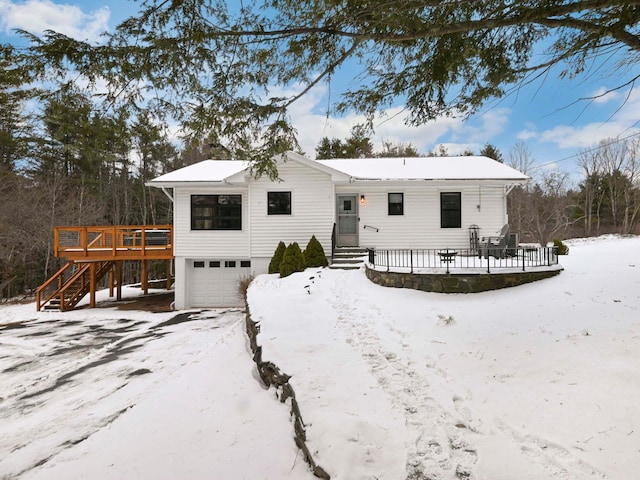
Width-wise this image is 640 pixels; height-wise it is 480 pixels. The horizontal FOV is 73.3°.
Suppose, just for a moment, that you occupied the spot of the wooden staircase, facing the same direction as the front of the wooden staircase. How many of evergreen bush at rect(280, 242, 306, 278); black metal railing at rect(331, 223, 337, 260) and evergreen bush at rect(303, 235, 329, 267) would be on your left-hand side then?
3

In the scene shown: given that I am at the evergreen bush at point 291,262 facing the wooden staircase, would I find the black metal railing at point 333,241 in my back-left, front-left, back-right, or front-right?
back-right

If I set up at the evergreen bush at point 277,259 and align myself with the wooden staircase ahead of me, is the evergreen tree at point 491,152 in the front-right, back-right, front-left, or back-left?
back-right

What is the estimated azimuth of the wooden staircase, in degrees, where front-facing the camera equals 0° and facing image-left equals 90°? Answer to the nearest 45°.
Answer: approximately 45°

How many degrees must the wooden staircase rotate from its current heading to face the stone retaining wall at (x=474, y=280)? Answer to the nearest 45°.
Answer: approximately 90° to its left
